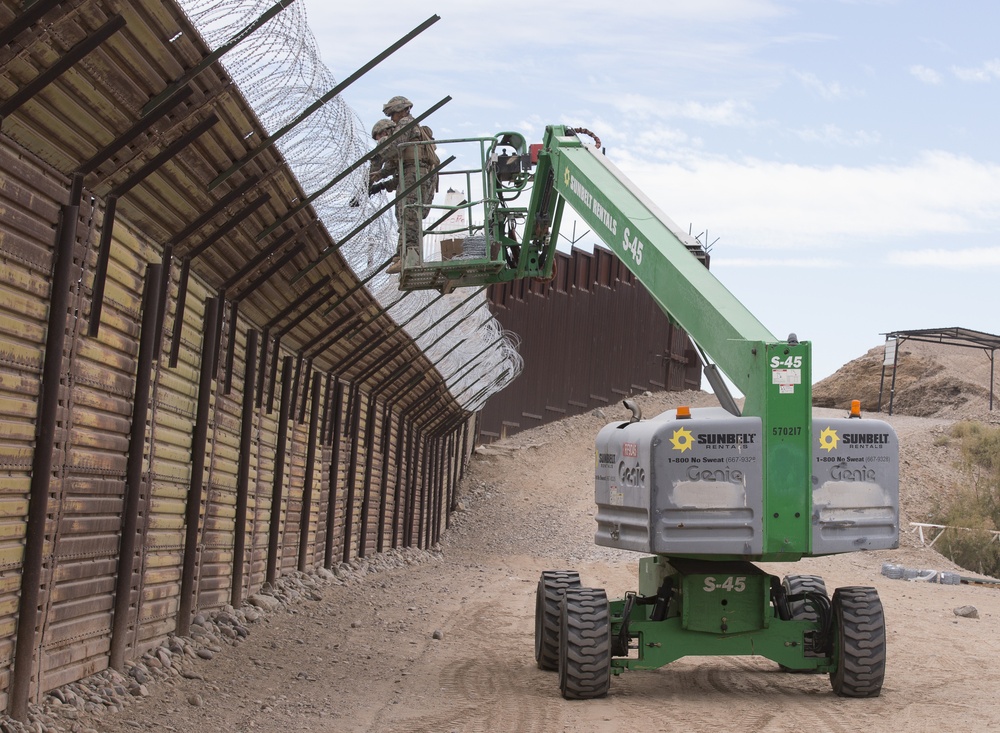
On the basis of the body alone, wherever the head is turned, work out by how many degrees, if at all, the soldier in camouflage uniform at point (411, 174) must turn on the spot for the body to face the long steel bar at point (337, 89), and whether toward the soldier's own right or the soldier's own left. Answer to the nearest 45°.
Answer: approximately 90° to the soldier's own left

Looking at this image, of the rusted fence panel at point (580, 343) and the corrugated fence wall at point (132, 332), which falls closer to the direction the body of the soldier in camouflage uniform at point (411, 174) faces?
the corrugated fence wall

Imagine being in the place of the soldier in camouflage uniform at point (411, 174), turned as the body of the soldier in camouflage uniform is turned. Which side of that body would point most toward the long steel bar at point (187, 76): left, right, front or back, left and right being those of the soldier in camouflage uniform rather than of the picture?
left

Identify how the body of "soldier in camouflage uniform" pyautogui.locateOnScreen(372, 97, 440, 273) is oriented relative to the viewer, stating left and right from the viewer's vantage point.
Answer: facing to the left of the viewer

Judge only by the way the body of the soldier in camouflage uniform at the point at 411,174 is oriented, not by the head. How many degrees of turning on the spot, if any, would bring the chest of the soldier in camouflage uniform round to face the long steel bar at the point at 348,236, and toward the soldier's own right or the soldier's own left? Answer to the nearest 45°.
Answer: approximately 45° to the soldier's own left

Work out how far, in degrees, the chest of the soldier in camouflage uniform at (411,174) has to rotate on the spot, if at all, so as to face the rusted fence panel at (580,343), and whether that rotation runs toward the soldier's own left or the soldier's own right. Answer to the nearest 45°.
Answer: approximately 90° to the soldier's own right
